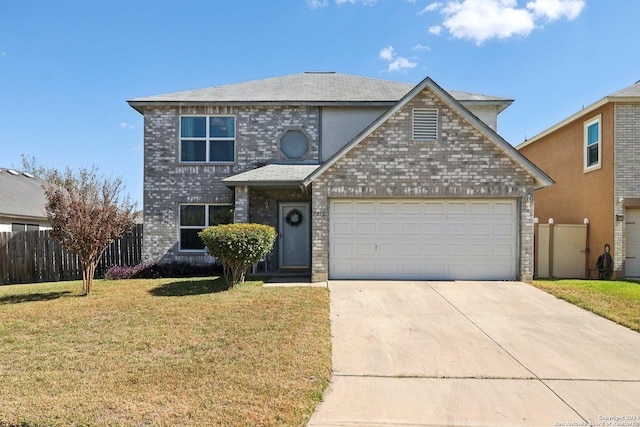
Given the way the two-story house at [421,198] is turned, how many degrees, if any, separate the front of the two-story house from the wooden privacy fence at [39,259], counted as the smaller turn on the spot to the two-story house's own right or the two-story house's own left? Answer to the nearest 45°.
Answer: approximately 90° to the two-story house's own right

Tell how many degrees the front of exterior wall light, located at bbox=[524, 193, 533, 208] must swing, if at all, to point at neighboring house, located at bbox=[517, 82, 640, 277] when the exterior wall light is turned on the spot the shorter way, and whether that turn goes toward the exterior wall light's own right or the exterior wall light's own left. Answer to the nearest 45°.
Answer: approximately 135° to the exterior wall light's own left

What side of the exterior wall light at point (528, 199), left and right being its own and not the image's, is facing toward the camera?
front

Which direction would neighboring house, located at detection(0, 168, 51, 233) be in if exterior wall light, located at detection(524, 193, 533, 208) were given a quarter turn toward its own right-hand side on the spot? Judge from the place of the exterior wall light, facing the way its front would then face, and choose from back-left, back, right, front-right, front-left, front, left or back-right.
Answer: front

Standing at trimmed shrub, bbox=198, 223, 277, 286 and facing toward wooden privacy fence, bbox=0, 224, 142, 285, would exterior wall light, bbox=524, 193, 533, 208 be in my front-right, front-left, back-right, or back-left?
back-right

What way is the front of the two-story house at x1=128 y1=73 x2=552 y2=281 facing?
toward the camera
